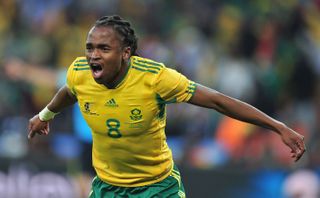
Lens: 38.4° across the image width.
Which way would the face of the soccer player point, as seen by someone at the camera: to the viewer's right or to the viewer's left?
to the viewer's left

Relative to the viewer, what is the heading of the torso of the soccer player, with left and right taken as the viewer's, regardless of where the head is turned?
facing the viewer and to the left of the viewer
